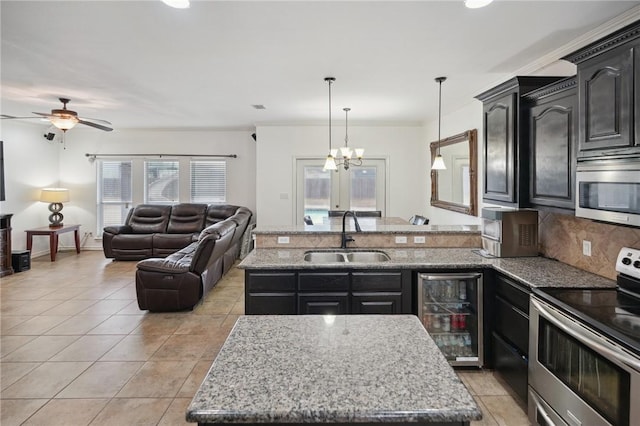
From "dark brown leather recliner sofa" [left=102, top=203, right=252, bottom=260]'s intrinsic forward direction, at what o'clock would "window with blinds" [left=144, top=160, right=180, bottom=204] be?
The window with blinds is roughly at 6 o'clock from the dark brown leather recliner sofa.

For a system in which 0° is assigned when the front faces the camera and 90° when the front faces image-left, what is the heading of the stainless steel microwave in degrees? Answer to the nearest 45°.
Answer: approximately 45°

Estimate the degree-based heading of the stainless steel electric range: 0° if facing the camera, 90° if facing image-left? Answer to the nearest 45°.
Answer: approximately 45°

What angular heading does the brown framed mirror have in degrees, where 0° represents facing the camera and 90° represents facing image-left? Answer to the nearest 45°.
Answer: approximately 45°
